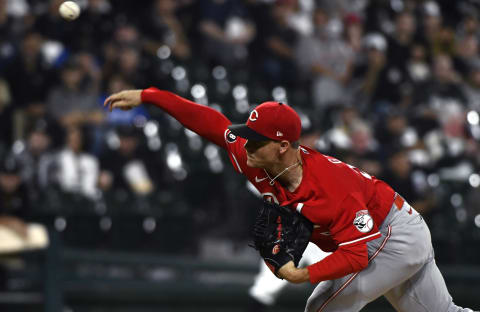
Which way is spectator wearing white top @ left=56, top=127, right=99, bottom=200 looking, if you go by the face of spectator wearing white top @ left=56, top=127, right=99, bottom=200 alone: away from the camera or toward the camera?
toward the camera

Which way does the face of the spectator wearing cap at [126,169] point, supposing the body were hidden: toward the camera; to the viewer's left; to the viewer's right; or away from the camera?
toward the camera

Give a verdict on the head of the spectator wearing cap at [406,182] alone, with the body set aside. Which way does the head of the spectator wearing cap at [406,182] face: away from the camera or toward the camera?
toward the camera

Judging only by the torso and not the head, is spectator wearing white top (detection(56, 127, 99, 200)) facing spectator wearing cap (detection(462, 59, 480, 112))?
no

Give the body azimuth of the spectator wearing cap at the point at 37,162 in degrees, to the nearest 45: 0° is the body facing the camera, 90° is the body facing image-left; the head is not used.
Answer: approximately 0°

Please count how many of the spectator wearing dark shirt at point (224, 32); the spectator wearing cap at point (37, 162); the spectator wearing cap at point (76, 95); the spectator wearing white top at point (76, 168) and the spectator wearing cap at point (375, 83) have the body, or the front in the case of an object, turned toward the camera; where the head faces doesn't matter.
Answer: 5

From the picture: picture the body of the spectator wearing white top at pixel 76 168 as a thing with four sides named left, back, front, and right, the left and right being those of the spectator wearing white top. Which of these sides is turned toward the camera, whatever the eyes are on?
front

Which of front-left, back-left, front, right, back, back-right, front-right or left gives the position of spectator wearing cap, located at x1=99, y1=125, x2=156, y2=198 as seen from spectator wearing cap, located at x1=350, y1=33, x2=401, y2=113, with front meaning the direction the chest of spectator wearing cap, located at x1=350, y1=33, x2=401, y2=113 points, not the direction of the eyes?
front-right

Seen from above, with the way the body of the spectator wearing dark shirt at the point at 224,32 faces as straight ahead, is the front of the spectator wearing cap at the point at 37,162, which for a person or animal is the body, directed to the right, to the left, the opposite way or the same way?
the same way

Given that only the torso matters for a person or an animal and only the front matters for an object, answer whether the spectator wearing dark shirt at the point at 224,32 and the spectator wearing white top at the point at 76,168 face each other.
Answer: no

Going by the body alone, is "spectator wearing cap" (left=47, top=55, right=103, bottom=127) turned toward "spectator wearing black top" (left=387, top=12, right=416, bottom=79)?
no

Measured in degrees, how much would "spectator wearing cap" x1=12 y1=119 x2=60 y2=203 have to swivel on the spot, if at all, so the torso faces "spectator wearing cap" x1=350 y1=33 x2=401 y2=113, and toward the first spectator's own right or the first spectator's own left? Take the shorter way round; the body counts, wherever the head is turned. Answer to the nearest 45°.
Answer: approximately 90° to the first spectator's own left

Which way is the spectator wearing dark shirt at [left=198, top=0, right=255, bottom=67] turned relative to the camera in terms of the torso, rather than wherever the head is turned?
toward the camera

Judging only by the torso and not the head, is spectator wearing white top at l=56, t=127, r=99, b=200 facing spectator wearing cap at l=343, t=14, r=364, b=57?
no
